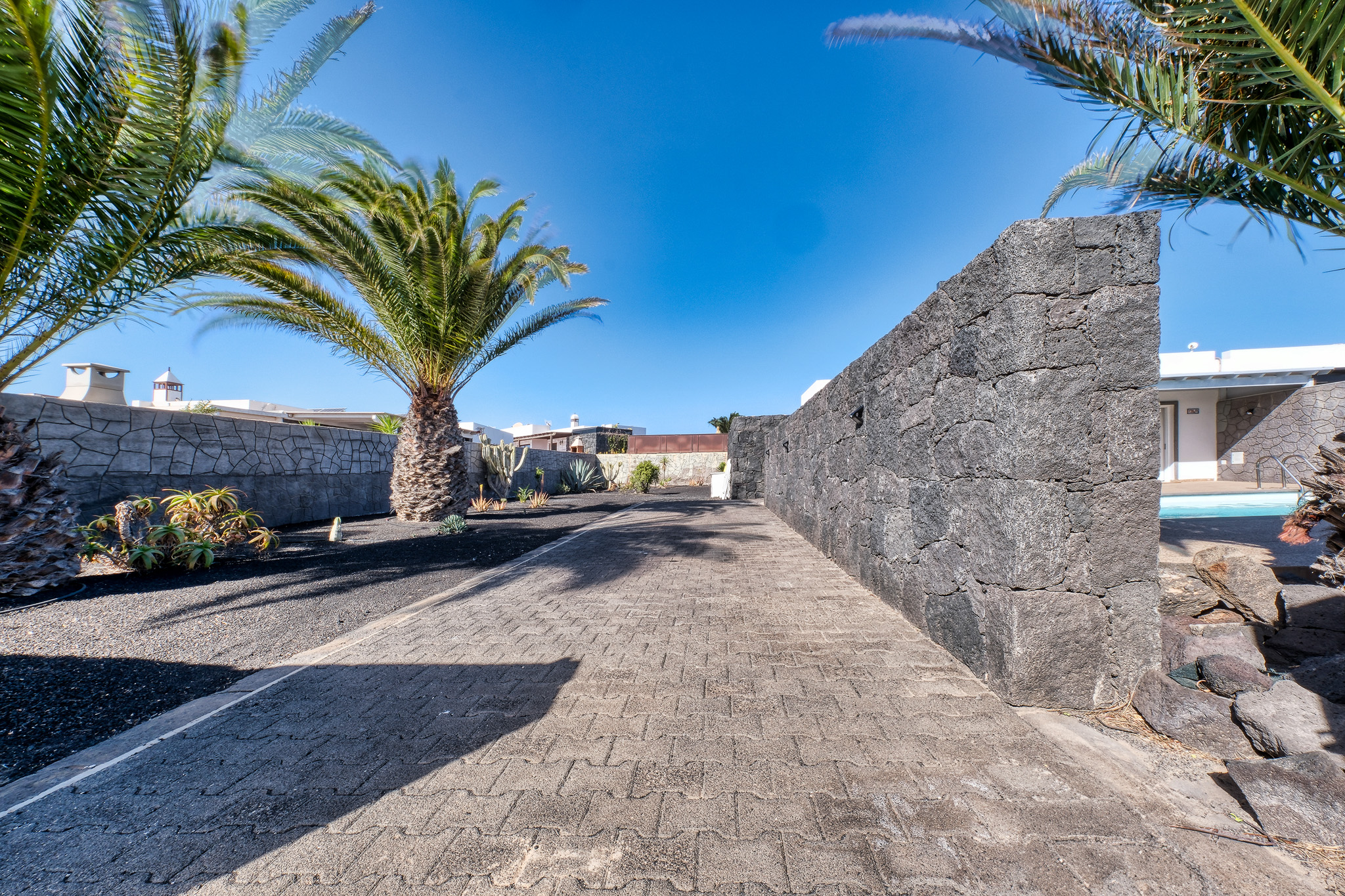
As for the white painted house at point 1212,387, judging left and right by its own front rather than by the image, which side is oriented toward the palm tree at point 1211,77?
front

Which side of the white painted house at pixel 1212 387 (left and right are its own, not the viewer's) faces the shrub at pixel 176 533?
right

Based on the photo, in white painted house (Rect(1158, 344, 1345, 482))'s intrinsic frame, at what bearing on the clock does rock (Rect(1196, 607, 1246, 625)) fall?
The rock is roughly at 12 o'clock from the white painted house.

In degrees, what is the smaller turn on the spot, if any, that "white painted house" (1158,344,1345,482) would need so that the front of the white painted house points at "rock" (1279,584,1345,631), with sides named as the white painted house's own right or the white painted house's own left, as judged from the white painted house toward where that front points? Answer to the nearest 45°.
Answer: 0° — it already faces it

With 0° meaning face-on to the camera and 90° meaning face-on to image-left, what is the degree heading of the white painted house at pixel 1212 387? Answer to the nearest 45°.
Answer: approximately 0°

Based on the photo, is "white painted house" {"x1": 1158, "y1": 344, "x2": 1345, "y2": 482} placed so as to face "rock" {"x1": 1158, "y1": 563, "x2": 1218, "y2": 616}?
yes

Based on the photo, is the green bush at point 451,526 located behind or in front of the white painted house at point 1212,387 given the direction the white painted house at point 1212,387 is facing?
in front

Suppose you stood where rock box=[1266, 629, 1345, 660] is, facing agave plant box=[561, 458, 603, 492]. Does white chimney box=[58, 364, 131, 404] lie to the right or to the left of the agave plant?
left
